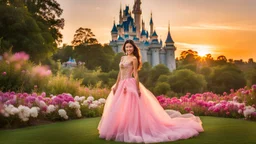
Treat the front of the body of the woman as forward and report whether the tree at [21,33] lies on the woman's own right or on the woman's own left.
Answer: on the woman's own right

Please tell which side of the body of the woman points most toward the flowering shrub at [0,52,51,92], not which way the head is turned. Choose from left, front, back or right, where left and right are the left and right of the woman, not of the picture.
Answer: right

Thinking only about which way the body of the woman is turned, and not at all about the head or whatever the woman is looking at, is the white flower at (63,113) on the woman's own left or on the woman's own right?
on the woman's own right

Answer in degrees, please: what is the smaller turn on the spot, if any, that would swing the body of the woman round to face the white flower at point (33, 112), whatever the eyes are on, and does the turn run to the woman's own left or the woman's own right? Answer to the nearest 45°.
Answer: approximately 90° to the woman's own right

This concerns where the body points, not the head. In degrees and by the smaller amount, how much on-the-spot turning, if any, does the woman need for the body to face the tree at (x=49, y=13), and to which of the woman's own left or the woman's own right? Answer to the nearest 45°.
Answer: approximately 135° to the woman's own right

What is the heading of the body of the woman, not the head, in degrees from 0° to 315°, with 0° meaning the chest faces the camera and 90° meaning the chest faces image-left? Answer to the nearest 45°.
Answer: approximately 45°

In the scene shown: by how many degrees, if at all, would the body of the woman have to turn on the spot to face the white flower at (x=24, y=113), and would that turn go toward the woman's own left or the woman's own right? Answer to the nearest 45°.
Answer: approximately 90° to the woman's own right
